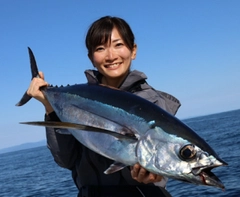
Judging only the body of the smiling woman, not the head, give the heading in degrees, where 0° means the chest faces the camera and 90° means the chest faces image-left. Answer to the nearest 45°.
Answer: approximately 0°
